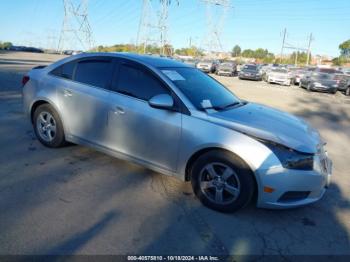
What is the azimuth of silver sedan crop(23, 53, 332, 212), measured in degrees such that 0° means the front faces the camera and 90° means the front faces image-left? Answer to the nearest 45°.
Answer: approximately 315°

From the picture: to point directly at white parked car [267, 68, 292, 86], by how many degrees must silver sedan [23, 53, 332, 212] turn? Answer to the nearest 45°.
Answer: approximately 135° to its left

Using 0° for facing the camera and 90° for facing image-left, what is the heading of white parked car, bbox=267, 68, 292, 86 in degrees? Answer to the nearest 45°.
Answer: approximately 0°

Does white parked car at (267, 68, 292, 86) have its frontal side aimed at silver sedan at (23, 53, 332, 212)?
yes
